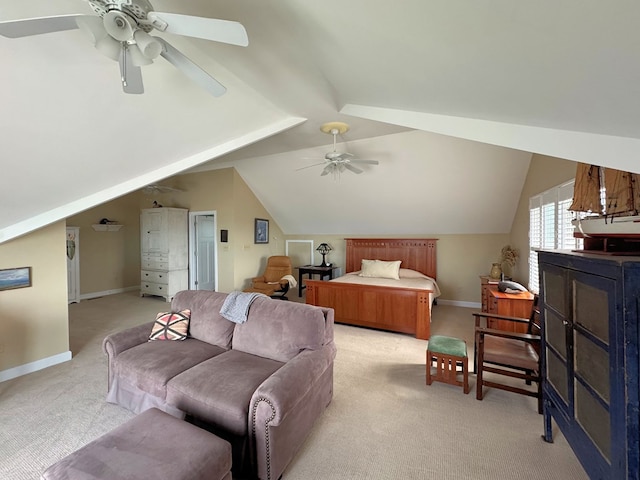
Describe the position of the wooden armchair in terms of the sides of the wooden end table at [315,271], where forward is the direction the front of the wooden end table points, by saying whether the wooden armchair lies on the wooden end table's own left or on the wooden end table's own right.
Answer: on the wooden end table's own left

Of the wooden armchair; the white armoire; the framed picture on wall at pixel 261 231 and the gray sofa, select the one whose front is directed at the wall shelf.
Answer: the wooden armchair

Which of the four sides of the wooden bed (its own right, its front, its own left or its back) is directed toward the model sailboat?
front

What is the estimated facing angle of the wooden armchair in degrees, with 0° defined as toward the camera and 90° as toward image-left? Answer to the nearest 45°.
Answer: approximately 90°

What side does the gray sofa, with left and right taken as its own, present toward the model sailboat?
left

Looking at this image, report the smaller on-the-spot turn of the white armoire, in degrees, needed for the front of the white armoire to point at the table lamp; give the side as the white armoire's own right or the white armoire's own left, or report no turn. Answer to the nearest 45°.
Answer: approximately 135° to the white armoire's own left

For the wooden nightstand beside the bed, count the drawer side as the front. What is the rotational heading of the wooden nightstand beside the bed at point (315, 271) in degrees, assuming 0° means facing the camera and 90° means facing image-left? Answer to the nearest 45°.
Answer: approximately 45°

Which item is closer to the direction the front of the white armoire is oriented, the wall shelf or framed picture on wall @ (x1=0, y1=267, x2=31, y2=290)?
the framed picture on wall
